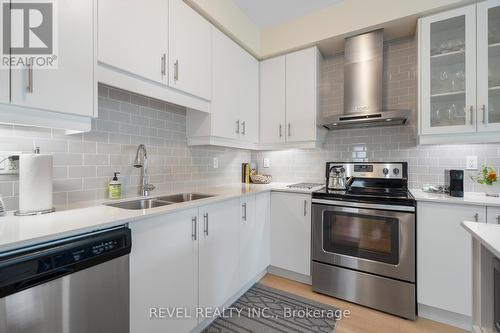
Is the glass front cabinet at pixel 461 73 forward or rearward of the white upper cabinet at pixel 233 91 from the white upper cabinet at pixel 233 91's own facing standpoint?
forward

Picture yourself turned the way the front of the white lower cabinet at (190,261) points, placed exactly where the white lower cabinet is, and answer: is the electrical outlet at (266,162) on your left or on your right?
on your left

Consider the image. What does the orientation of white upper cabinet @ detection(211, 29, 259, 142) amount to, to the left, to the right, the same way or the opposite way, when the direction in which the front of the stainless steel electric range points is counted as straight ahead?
to the left

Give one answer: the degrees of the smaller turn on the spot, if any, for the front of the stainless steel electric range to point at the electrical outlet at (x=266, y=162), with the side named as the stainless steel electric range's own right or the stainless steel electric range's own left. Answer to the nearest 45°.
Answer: approximately 135° to the stainless steel electric range's own right

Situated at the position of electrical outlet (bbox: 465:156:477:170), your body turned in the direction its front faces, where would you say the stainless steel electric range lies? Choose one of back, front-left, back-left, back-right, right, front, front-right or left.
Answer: front-right

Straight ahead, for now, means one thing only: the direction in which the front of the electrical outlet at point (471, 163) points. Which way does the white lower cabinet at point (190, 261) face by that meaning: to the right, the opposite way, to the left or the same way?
to the left

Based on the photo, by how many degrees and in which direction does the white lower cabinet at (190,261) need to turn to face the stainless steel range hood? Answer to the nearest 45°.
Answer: approximately 45° to its left

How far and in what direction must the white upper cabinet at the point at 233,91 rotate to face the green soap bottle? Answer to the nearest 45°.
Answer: approximately 90° to its right

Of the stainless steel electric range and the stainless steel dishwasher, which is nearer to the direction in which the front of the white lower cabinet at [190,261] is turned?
the stainless steel electric range

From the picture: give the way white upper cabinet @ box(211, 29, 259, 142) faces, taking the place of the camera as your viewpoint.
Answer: facing the viewer and to the right of the viewer

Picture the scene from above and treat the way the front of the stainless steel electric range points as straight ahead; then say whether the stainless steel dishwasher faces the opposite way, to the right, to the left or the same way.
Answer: to the left

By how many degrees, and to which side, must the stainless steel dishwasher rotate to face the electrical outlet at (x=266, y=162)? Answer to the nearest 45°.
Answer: approximately 90° to its left

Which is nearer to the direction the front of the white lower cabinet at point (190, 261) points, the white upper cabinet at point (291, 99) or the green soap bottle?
the white upper cabinet

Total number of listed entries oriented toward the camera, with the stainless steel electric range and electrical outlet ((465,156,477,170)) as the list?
2
